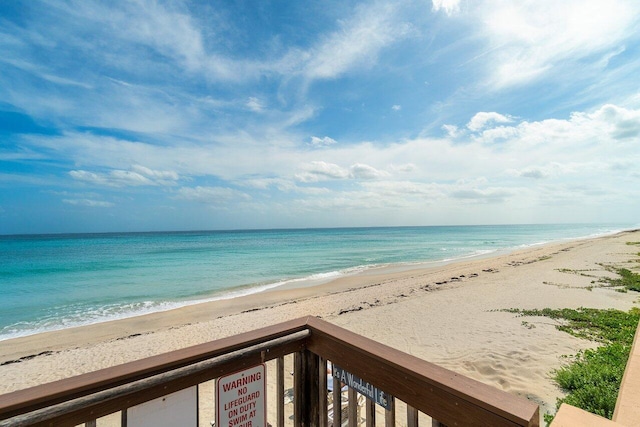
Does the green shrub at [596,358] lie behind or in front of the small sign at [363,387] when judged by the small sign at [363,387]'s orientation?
behind

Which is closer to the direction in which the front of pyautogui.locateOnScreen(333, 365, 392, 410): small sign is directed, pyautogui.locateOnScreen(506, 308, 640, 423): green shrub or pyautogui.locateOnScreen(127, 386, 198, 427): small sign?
the small sign

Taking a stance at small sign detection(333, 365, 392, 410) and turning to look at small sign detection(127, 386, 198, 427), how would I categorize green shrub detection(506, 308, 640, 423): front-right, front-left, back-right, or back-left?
back-right

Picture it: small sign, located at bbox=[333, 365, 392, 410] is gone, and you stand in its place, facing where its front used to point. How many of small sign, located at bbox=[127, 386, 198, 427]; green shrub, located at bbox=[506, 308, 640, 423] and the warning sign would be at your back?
1

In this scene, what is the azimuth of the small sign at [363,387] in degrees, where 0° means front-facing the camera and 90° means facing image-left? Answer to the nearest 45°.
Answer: approximately 45°

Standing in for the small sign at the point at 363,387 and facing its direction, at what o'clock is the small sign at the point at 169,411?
the small sign at the point at 169,411 is roughly at 1 o'clock from the small sign at the point at 363,387.

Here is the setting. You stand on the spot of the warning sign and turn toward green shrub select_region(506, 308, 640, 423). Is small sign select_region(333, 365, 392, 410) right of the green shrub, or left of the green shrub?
right

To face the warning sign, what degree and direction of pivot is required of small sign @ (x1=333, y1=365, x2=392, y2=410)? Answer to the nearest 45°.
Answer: approximately 45° to its right

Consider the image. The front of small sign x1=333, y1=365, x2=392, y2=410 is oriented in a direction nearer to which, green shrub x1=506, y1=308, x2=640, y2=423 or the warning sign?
the warning sign
